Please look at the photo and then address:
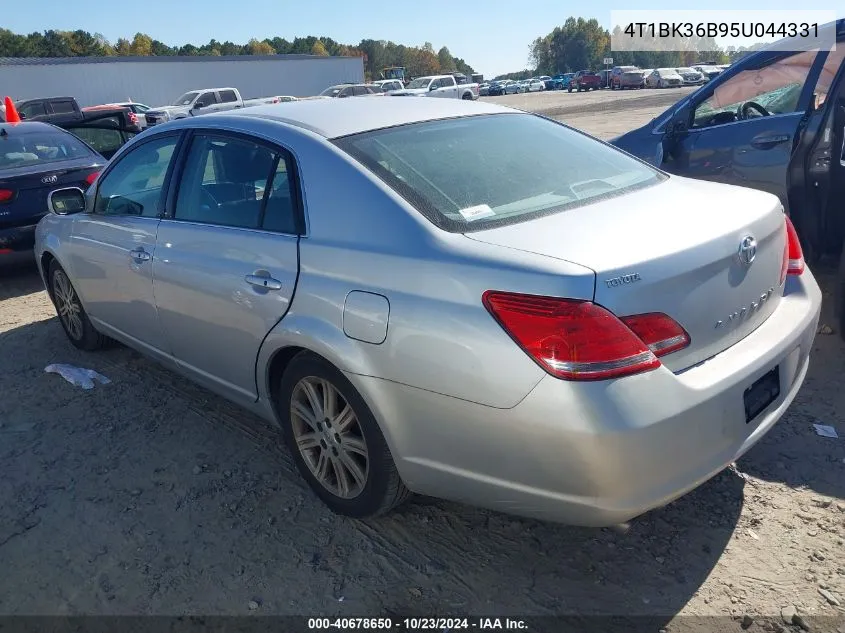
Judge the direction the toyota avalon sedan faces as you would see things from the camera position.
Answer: facing away from the viewer and to the left of the viewer

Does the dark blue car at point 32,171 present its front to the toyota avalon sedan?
no

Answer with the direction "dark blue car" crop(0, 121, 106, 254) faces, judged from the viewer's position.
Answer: facing away from the viewer and to the left of the viewer

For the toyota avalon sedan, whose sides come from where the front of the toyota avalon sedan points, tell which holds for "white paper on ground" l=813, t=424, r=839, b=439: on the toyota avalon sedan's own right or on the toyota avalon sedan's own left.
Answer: on the toyota avalon sedan's own right

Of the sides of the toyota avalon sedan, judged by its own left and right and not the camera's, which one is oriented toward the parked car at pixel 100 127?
front

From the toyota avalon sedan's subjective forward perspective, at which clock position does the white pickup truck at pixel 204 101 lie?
The white pickup truck is roughly at 1 o'clock from the toyota avalon sedan.

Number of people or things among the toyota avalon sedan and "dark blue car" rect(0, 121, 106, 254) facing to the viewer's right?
0

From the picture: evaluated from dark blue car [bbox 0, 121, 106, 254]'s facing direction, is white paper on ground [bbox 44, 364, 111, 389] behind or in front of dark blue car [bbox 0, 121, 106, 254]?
behind

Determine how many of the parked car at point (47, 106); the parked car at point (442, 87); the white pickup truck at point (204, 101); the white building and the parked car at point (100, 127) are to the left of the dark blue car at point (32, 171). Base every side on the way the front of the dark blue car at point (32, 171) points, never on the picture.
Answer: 0

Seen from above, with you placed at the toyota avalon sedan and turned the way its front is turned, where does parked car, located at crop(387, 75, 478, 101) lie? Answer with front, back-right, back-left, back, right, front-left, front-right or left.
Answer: front-right

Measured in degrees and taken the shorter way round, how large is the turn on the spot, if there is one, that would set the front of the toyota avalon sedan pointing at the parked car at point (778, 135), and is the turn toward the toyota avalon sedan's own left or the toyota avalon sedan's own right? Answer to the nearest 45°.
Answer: approximately 90° to the toyota avalon sedan's own right

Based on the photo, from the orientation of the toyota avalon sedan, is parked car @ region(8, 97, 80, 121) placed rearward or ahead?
ahead

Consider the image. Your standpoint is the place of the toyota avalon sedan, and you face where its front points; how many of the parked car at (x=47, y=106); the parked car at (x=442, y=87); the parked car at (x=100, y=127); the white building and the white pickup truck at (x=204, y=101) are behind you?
0

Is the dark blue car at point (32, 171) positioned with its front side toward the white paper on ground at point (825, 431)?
no
